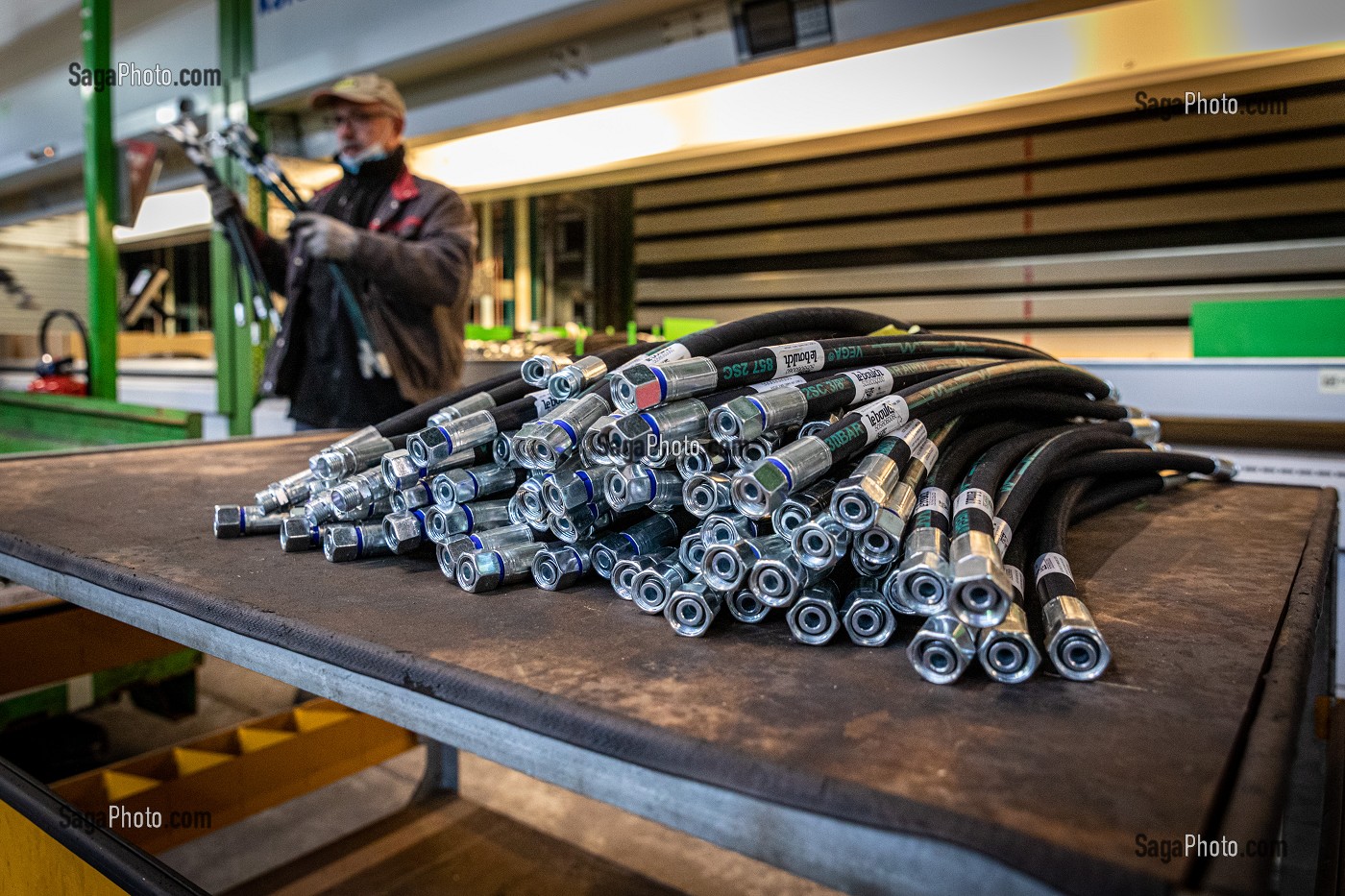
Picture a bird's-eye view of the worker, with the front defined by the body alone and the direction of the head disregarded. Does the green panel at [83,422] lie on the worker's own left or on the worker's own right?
on the worker's own right

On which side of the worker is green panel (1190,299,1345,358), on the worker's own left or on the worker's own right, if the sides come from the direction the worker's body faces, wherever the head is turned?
on the worker's own left

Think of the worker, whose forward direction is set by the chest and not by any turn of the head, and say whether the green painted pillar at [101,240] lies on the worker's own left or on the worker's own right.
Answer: on the worker's own right

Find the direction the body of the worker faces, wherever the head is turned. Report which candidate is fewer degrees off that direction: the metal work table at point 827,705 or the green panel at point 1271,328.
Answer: the metal work table

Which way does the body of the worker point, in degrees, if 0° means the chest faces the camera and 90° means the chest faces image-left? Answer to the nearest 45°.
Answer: approximately 45°

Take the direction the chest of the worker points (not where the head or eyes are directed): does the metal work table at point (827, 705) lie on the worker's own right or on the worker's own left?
on the worker's own left
